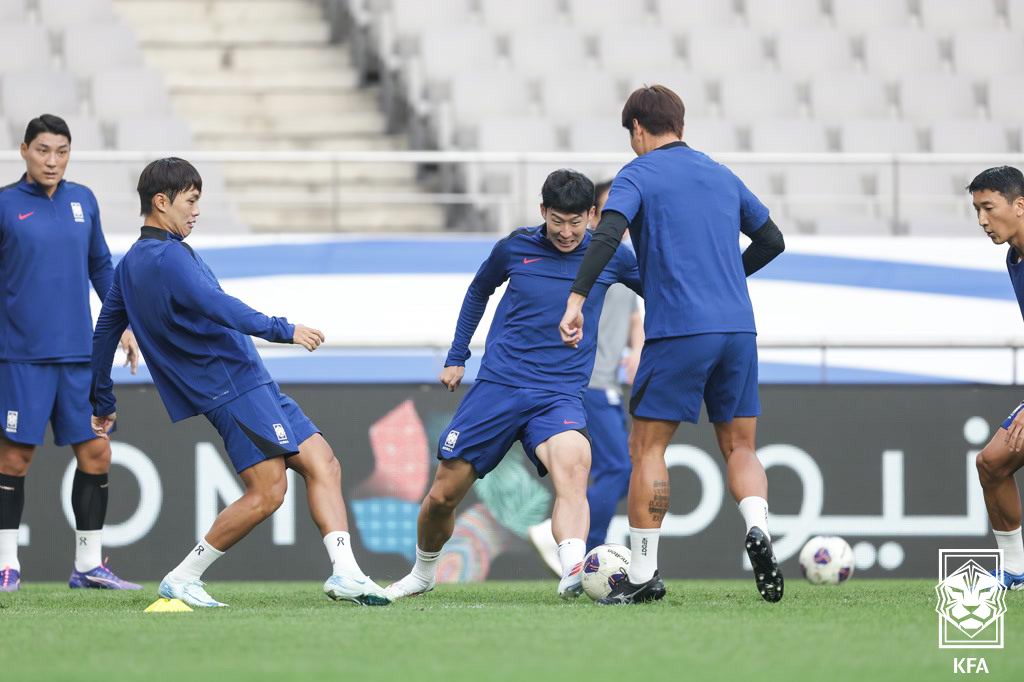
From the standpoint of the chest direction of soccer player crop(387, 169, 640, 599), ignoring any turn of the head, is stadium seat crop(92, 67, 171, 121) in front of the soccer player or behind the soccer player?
behind

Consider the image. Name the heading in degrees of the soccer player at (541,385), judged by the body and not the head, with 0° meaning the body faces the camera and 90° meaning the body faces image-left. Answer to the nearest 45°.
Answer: approximately 0°

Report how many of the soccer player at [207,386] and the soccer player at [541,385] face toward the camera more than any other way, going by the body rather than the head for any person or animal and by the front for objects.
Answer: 1

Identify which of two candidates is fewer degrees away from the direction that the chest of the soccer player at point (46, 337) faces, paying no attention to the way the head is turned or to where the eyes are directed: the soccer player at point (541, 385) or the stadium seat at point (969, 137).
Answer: the soccer player

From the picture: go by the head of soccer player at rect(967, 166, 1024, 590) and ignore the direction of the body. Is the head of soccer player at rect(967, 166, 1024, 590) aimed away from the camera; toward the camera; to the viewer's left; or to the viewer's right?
to the viewer's left

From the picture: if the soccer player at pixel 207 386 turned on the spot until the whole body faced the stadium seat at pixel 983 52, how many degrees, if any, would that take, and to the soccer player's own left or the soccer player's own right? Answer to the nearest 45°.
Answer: approximately 45° to the soccer player's own left

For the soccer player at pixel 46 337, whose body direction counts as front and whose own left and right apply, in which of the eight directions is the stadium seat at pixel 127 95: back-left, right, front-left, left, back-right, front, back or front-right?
back

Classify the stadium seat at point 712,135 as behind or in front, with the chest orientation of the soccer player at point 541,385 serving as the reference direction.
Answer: behind

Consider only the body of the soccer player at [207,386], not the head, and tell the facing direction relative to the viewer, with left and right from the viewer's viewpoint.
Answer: facing to the right of the viewer

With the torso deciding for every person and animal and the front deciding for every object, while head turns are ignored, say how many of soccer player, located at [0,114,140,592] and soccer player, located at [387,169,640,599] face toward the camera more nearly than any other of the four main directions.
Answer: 2

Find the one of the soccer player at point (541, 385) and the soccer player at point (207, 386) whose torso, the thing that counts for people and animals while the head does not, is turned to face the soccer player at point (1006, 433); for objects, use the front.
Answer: the soccer player at point (207, 386)

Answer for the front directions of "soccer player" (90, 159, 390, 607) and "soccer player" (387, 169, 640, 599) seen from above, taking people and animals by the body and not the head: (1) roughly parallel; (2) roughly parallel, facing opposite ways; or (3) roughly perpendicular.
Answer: roughly perpendicular
